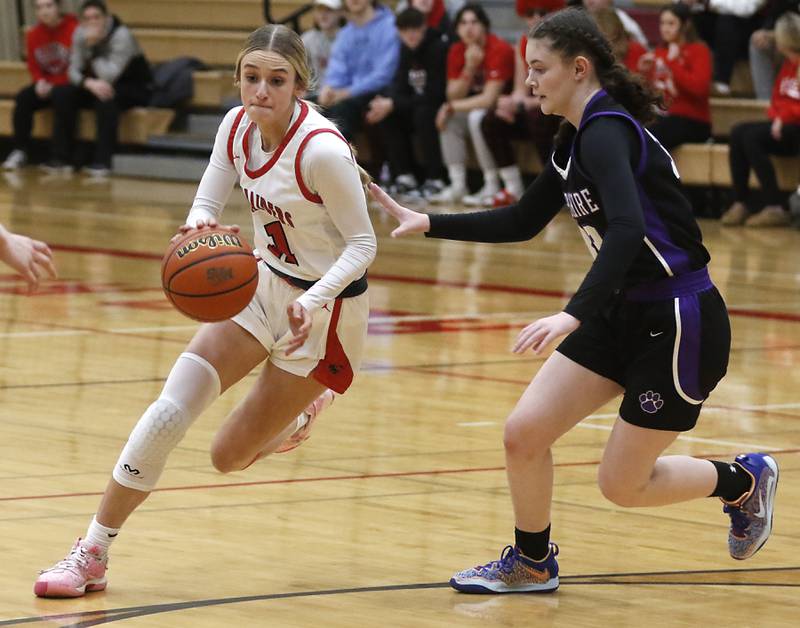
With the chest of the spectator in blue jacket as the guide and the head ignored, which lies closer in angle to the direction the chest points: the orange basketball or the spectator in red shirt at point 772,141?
the orange basketball

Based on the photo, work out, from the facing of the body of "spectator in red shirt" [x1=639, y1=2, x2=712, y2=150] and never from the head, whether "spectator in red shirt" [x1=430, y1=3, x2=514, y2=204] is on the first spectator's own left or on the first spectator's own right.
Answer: on the first spectator's own right

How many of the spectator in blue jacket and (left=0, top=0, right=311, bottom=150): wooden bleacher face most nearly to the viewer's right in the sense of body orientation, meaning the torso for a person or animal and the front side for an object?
0

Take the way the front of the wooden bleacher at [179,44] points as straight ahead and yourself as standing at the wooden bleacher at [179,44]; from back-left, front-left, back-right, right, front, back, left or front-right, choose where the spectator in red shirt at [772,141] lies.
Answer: front-left

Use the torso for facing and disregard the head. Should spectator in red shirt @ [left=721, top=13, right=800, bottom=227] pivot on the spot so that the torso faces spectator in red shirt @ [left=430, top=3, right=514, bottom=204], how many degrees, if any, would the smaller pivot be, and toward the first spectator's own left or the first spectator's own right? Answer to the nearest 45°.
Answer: approximately 45° to the first spectator's own right

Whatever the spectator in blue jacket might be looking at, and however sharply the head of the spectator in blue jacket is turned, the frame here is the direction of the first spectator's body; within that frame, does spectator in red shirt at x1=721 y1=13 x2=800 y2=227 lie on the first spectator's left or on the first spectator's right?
on the first spectator's left

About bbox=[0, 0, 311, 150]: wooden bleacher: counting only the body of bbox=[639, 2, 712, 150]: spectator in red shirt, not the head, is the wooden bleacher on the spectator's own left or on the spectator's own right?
on the spectator's own right

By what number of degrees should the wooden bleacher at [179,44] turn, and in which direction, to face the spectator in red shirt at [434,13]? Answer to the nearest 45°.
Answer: approximately 45° to its left
